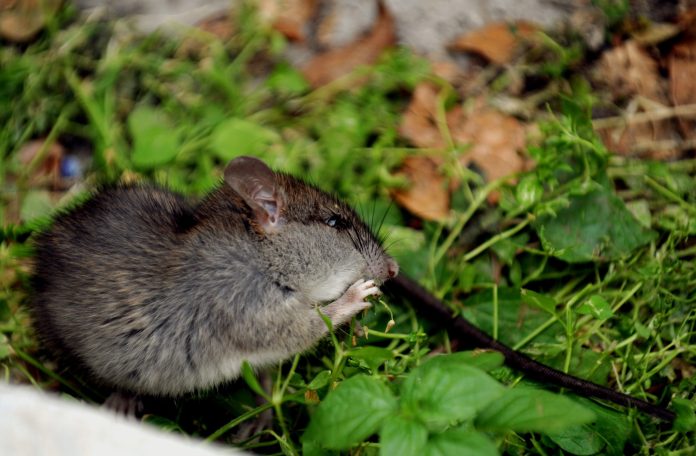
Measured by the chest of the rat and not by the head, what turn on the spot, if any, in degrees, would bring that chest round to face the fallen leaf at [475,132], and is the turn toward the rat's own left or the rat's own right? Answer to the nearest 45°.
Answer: approximately 45° to the rat's own left

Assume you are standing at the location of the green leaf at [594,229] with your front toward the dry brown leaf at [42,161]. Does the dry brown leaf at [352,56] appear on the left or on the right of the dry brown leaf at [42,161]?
right

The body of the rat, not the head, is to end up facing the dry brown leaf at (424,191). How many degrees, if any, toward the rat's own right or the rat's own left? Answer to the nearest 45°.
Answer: approximately 45° to the rat's own left

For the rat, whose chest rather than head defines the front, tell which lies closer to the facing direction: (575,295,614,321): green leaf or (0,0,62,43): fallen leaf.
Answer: the green leaf

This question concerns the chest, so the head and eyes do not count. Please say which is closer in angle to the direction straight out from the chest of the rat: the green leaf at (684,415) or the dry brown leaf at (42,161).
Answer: the green leaf

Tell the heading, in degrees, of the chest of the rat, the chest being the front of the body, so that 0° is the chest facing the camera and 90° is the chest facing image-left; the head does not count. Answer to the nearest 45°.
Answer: approximately 270°

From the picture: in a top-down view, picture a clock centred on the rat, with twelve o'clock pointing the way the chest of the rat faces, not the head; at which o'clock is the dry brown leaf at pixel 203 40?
The dry brown leaf is roughly at 9 o'clock from the rat.

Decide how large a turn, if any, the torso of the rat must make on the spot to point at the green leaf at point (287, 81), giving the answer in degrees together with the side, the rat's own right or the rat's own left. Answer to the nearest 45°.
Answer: approximately 90° to the rat's own left
